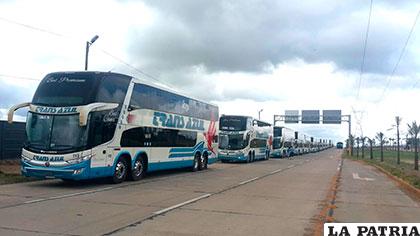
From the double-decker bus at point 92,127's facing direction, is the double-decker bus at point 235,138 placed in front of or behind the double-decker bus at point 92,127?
behind

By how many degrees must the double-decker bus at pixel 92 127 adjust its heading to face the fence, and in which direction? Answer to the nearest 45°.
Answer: approximately 90° to its right

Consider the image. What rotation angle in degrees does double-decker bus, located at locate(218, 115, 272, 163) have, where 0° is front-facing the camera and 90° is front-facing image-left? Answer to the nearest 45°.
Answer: approximately 45°

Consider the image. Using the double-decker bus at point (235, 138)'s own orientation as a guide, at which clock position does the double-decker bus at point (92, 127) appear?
the double-decker bus at point (92, 127) is roughly at 11 o'clock from the double-decker bus at point (235, 138).
